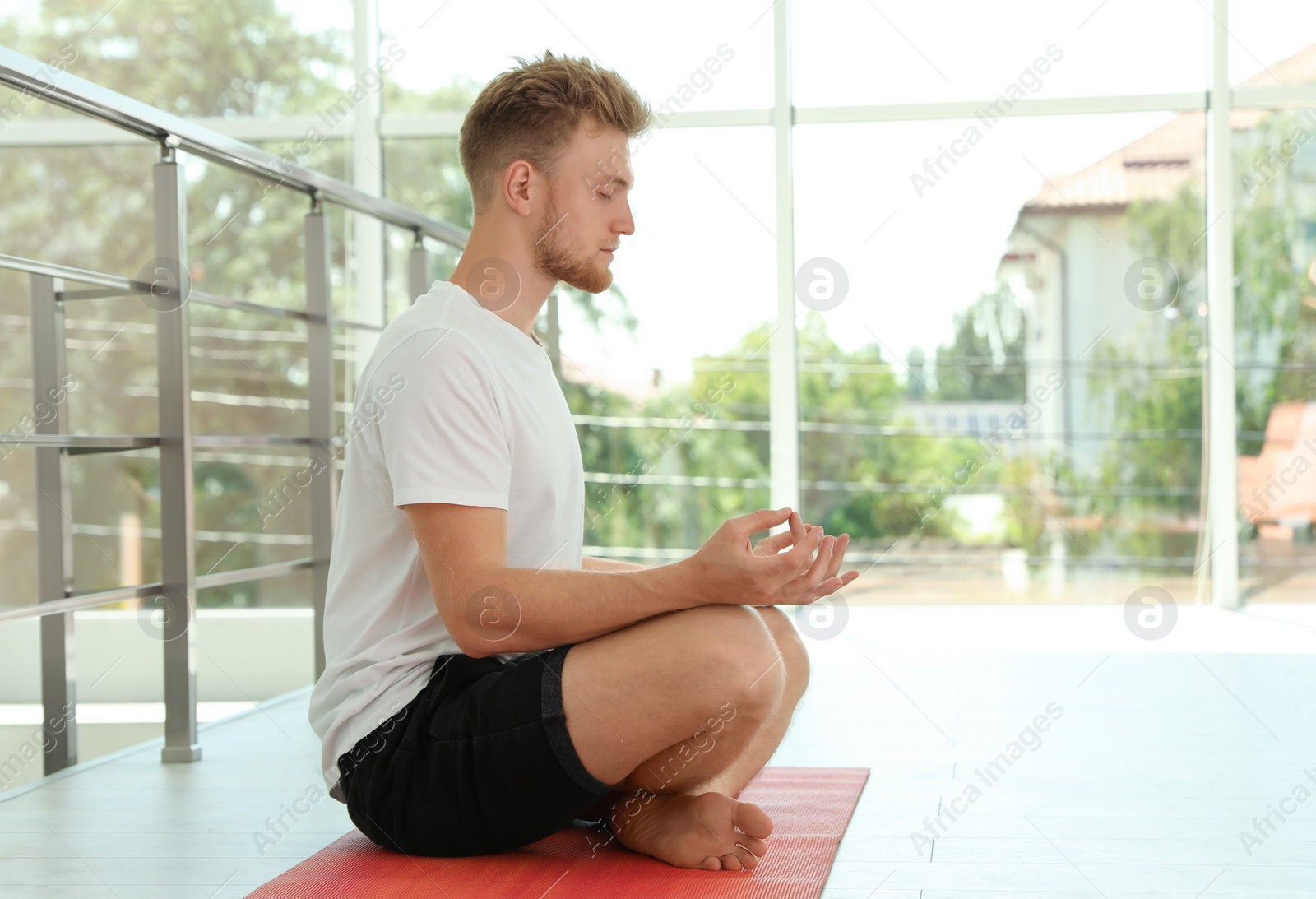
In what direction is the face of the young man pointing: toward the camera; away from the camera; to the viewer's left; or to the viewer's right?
to the viewer's right

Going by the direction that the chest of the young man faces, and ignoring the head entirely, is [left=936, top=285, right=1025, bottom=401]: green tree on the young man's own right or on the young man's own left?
on the young man's own left

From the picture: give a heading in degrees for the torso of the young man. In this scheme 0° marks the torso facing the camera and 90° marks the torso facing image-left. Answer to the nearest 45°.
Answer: approximately 270°

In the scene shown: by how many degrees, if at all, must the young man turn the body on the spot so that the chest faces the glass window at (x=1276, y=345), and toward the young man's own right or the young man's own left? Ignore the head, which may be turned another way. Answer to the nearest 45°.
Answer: approximately 45° to the young man's own left

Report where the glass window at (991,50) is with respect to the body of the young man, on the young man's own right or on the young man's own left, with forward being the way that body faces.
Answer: on the young man's own left
